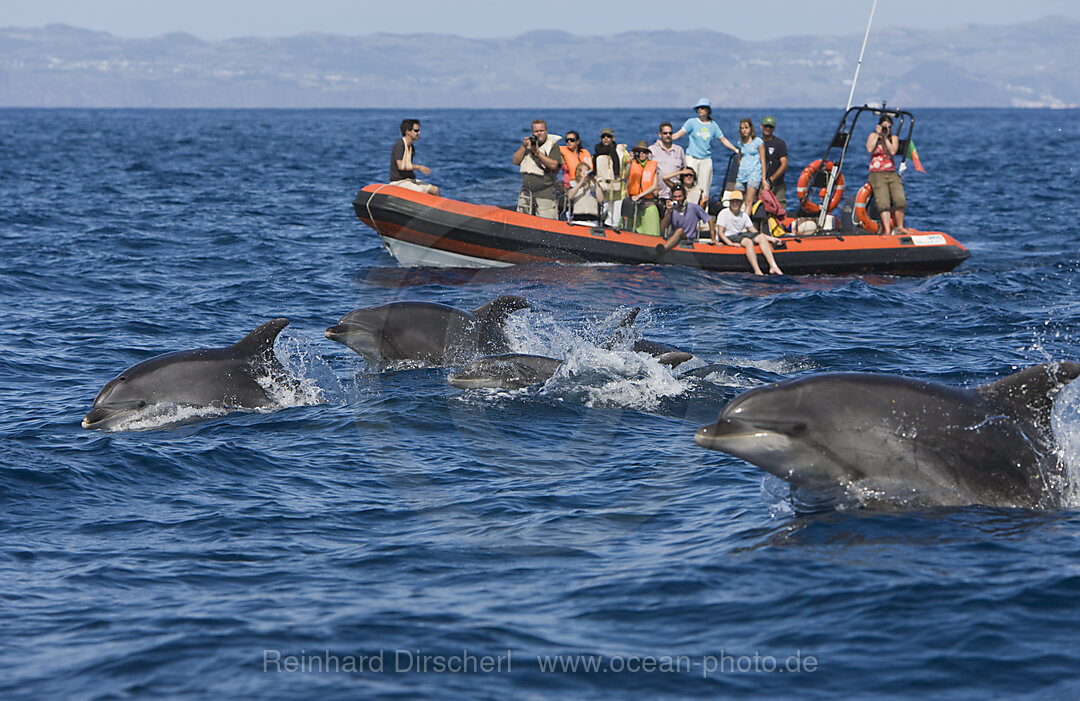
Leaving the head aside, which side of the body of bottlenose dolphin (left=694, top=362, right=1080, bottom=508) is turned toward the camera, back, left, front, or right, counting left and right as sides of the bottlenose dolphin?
left

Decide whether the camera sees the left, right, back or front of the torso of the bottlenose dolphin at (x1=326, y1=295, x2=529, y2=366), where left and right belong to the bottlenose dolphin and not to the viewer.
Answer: left

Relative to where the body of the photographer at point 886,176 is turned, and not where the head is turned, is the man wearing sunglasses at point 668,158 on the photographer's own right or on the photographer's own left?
on the photographer's own right

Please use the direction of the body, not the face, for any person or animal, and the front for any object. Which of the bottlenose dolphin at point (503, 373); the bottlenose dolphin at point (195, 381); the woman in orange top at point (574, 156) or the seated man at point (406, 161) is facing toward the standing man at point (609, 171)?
the seated man at point (406, 161)

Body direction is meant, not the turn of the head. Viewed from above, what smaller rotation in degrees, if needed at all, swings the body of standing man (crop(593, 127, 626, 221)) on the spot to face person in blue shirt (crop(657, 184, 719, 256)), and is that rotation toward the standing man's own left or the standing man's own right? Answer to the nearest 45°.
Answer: approximately 45° to the standing man's own left

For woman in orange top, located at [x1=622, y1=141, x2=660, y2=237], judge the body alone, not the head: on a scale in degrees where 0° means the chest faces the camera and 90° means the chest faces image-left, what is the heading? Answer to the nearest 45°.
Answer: approximately 0°

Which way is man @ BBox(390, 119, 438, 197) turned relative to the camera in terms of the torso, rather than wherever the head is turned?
to the viewer's right

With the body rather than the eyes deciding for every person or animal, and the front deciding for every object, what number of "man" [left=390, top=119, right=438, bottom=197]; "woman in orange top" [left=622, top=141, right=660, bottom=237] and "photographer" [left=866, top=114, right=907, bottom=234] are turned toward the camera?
2

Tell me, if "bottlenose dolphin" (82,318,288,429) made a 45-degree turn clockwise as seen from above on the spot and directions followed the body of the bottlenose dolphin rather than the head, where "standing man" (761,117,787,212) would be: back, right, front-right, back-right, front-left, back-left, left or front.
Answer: right

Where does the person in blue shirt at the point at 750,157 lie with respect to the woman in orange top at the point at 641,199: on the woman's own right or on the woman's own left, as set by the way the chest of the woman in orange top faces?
on the woman's own left

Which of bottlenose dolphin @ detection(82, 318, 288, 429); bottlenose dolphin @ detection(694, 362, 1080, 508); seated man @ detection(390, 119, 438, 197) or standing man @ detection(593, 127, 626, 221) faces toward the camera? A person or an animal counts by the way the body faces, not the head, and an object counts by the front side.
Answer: standing man @ detection(593, 127, 626, 221)

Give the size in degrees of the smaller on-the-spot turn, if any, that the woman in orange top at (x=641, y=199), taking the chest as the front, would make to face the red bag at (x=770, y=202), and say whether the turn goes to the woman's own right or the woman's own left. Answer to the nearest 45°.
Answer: approximately 90° to the woman's own left

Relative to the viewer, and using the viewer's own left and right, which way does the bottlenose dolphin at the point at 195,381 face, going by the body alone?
facing to the left of the viewer

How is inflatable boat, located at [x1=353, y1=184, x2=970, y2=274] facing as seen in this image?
to the viewer's left
